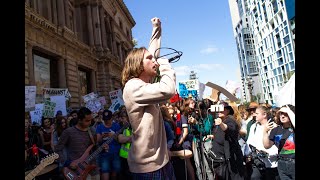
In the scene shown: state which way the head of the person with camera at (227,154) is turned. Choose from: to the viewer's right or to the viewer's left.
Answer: to the viewer's left

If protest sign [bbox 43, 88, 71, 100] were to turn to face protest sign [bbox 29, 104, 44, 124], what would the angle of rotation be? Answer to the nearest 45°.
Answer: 0° — it already faces it

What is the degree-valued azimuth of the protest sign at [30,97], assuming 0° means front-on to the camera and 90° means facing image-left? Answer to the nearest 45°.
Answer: approximately 0°

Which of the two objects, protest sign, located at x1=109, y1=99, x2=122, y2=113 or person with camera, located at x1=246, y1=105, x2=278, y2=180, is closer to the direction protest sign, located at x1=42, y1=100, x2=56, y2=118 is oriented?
the person with camera

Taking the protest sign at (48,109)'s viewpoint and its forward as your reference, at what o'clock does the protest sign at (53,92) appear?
the protest sign at (53,92) is roughly at 6 o'clock from the protest sign at (48,109).

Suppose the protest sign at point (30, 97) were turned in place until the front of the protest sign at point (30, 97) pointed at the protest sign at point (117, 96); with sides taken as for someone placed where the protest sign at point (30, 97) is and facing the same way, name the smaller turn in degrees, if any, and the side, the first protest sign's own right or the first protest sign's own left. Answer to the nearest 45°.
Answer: approximately 135° to the first protest sign's own left
